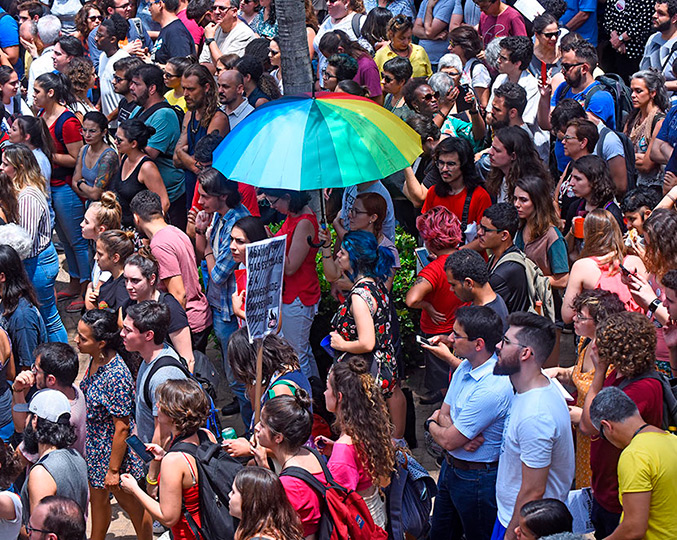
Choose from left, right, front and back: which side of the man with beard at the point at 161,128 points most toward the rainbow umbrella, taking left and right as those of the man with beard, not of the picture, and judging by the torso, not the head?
left

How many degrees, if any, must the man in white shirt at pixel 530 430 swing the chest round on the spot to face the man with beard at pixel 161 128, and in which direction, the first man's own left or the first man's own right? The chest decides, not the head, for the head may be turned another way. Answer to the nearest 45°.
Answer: approximately 45° to the first man's own right

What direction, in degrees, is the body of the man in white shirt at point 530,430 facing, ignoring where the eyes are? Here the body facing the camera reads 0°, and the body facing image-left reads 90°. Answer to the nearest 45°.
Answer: approximately 90°

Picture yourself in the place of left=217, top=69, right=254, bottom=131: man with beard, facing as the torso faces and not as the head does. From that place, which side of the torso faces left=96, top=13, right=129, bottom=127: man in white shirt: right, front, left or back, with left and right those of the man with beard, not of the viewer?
right

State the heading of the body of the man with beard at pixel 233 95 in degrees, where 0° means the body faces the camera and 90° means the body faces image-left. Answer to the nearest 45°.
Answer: approximately 45°

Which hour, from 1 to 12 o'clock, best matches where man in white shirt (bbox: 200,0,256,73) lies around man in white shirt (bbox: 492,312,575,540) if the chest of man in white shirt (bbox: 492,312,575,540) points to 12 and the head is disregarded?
man in white shirt (bbox: 200,0,256,73) is roughly at 2 o'clock from man in white shirt (bbox: 492,312,575,540).
